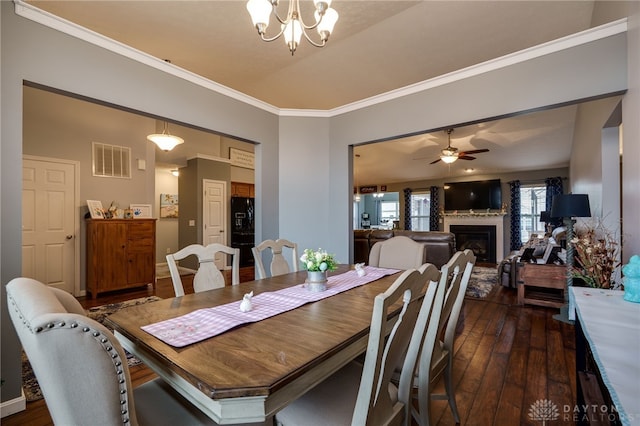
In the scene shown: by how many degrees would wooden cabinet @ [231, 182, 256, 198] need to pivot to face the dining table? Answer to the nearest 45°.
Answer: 0° — it already faces it

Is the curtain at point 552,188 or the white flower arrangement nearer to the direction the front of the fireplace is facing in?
the white flower arrangement

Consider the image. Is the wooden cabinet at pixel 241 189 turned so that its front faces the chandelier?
yes

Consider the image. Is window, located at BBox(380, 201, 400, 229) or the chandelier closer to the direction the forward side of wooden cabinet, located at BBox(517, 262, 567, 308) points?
the chandelier

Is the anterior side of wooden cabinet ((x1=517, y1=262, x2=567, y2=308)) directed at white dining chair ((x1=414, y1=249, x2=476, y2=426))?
yes

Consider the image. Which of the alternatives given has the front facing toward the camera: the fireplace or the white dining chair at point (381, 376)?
the fireplace

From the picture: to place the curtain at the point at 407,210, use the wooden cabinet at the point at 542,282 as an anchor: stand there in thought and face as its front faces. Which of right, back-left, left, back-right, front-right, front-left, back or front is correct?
back-right

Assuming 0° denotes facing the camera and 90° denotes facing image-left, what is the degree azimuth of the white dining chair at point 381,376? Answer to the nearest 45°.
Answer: approximately 135°

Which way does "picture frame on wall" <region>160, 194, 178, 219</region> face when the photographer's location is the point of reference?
facing the viewer

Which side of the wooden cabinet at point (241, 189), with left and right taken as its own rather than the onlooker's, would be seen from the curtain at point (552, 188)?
left

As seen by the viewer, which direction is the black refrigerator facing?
toward the camera

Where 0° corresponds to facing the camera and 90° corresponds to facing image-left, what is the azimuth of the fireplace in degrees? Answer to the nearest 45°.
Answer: approximately 0°

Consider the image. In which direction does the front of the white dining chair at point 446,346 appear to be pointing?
to the viewer's left

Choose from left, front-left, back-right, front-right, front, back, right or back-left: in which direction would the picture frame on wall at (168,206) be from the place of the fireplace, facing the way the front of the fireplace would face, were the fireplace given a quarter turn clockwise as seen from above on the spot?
front-left

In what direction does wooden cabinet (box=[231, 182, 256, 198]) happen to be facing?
toward the camera

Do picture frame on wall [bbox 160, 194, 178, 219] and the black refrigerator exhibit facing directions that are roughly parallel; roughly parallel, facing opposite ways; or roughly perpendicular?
roughly parallel

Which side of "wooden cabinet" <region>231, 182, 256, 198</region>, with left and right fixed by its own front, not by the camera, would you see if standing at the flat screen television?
left

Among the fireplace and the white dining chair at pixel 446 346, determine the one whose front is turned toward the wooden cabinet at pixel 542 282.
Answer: the fireplace
